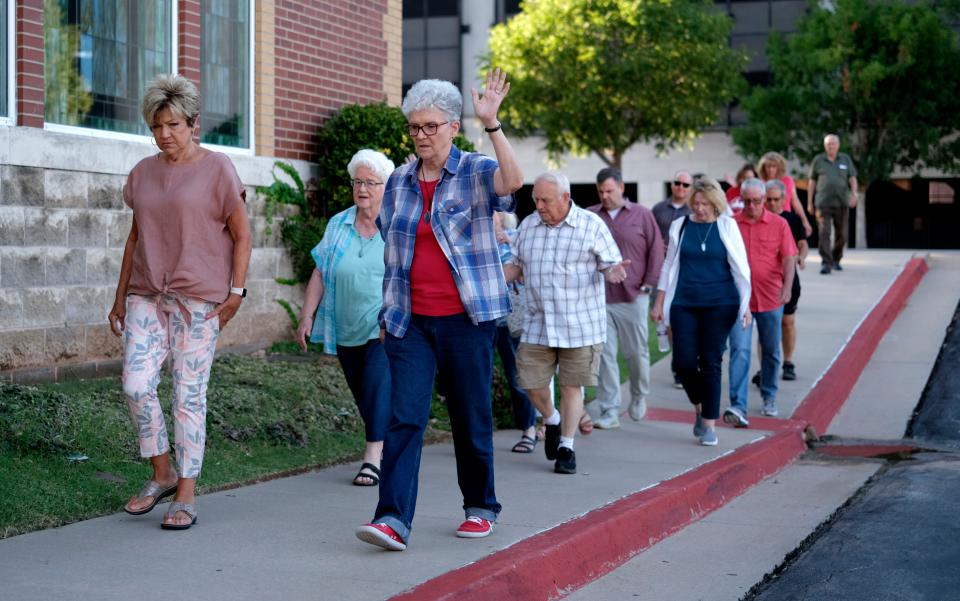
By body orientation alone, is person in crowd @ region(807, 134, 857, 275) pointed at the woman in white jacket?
yes

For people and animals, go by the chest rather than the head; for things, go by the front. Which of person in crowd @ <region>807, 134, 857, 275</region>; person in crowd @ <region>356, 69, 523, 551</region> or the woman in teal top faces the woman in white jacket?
person in crowd @ <region>807, 134, 857, 275</region>

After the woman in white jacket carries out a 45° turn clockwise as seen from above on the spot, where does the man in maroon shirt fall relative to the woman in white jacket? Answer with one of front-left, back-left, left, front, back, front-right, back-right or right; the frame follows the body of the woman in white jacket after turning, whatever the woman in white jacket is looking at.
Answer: right

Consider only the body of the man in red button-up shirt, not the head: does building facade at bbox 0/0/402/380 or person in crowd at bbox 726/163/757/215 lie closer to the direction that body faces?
the building facade

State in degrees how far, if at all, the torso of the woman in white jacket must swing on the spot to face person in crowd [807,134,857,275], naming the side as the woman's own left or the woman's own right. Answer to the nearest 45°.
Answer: approximately 180°

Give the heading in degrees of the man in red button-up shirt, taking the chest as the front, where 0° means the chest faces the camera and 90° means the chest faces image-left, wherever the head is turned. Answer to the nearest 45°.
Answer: approximately 45°

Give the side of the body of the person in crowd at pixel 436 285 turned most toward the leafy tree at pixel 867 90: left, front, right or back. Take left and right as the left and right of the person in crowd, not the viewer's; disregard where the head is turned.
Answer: back

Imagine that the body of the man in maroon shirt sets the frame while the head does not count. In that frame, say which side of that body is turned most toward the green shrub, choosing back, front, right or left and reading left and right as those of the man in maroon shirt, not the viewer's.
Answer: right

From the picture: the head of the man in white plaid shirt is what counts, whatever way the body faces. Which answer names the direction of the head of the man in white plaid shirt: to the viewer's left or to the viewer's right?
to the viewer's left

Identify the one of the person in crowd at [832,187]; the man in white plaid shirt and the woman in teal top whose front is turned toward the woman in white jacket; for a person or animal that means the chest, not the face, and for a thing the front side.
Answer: the person in crowd
